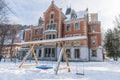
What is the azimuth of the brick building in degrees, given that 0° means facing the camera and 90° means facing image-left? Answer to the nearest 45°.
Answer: approximately 45°
